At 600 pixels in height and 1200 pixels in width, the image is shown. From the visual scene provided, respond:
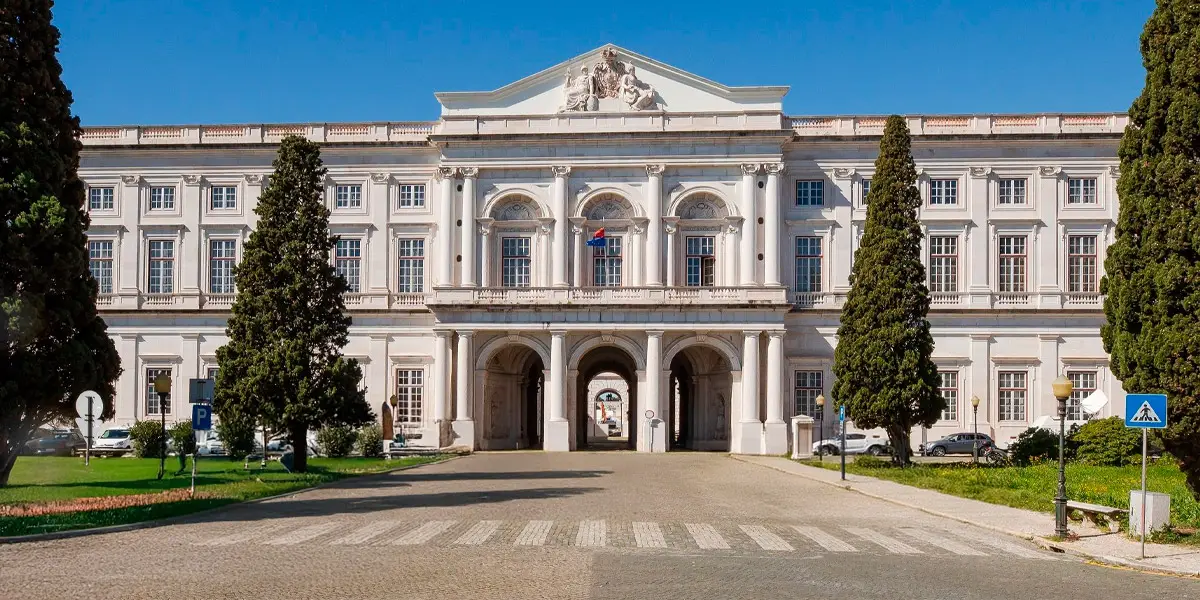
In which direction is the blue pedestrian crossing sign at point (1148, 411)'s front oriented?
toward the camera

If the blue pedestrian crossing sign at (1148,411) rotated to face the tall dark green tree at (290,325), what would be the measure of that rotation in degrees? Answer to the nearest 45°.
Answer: approximately 135° to its right

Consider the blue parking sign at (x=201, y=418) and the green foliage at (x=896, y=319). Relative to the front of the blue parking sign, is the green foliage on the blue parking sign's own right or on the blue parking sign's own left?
on the blue parking sign's own left

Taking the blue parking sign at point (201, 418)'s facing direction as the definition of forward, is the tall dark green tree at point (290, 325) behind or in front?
behind

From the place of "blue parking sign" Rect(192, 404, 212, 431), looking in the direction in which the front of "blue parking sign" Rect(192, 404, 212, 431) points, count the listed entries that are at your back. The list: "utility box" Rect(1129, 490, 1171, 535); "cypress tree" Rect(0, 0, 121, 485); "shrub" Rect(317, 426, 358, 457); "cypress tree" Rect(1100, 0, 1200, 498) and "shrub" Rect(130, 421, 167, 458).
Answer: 2

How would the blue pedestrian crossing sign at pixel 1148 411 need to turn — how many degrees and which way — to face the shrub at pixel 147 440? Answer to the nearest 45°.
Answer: approximately 135° to its right

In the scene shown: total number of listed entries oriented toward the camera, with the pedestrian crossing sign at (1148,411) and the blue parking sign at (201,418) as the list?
2

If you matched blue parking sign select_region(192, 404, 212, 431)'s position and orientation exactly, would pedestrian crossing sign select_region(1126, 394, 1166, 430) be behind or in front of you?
in front

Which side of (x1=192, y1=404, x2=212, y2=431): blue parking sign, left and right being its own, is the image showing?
front

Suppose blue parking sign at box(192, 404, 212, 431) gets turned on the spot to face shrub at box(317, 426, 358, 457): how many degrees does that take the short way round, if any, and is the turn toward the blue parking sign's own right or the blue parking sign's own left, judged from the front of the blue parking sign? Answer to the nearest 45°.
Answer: approximately 180°

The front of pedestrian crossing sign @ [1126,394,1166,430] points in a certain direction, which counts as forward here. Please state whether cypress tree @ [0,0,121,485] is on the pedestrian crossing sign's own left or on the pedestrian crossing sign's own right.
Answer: on the pedestrian crossing sign's own right
